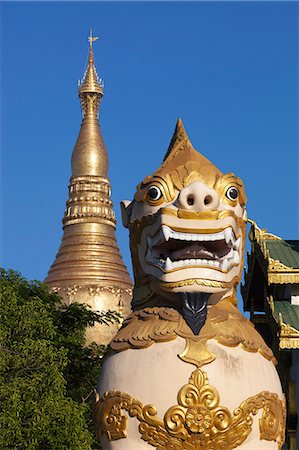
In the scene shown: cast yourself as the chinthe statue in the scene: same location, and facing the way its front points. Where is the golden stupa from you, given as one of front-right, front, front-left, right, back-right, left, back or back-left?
back

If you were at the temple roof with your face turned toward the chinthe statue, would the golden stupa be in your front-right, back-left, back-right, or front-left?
back-right

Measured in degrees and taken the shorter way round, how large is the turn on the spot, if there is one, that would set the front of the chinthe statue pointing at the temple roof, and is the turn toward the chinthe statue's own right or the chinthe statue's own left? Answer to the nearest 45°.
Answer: approximately 180°

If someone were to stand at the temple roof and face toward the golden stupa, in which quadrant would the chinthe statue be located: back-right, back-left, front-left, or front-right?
back-left

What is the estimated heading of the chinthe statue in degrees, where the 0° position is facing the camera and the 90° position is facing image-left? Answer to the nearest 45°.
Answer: approximately 0°
